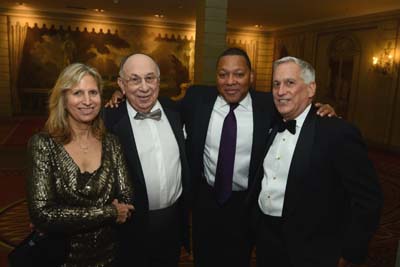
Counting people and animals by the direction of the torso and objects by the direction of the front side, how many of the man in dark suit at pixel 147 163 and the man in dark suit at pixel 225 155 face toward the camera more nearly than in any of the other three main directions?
2

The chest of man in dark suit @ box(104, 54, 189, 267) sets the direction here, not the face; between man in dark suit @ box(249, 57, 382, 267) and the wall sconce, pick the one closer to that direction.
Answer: the man in dark suit

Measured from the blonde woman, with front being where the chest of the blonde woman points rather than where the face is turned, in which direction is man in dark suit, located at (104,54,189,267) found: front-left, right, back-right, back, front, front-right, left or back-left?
left

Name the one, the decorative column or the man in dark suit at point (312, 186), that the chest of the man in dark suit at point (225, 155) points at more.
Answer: the man in dark suit

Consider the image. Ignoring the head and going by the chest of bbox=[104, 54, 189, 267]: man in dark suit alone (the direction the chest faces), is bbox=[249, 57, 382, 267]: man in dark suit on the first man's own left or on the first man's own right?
on the first man's own left

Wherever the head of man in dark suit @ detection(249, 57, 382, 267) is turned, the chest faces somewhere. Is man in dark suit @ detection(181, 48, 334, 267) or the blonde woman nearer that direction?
the blonde woman

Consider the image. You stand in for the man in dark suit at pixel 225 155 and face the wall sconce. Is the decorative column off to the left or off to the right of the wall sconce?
left

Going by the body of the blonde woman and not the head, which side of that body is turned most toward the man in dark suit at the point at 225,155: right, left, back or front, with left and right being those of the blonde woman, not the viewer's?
left
